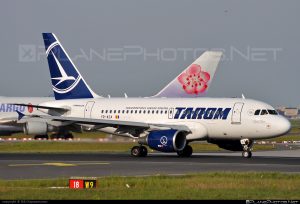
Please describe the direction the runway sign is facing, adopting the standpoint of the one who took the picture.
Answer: facing the viewer
